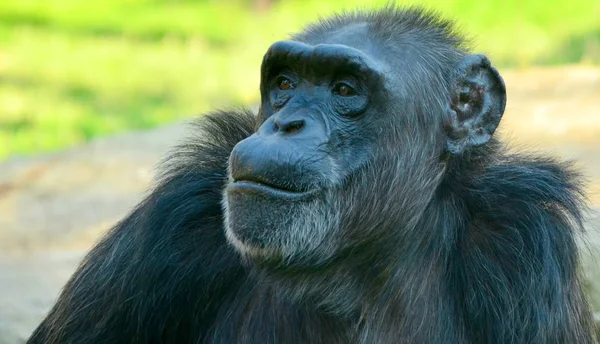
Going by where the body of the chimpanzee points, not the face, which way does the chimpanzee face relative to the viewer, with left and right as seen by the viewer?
facing the viewer and to the left of the viewer
